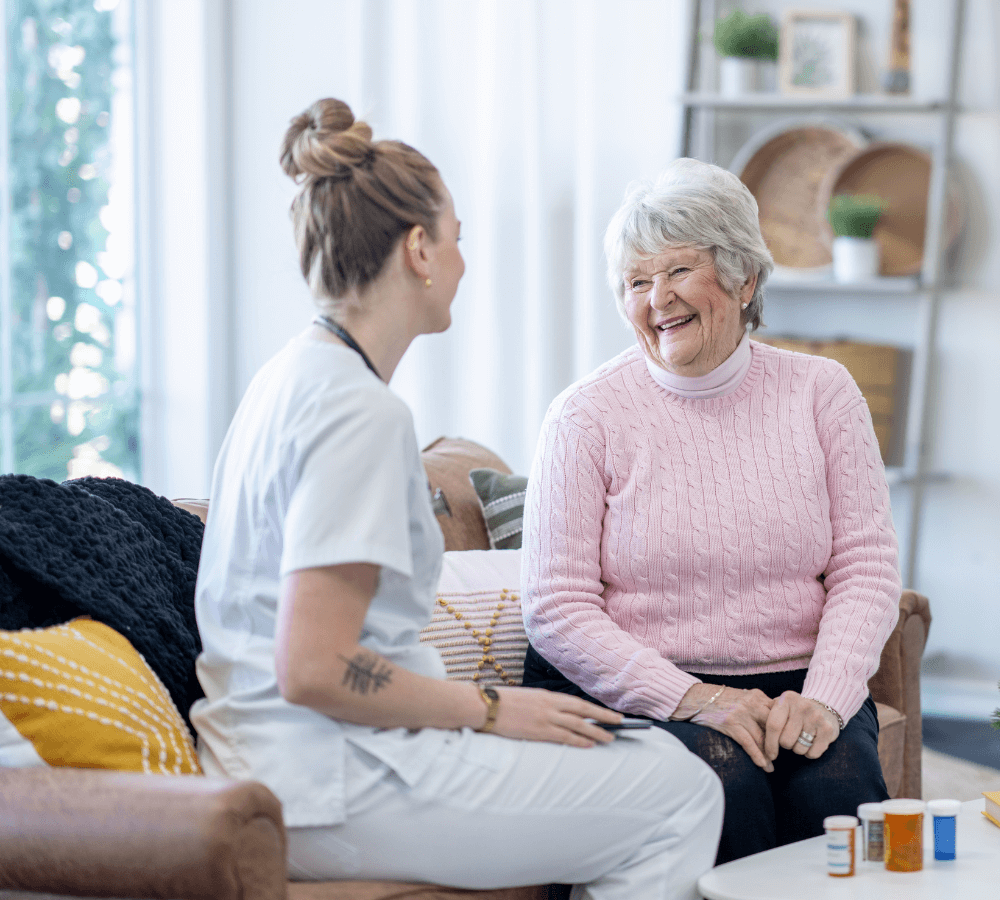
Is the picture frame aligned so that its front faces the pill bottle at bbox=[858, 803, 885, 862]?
yes

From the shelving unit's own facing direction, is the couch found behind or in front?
in front

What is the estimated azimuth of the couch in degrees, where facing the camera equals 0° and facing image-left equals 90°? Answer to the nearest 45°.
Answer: approximately 315°

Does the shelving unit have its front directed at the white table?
yes

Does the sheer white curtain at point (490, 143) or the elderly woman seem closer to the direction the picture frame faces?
the elderly woman

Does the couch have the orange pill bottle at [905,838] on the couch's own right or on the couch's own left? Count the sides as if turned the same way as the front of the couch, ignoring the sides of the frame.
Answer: on the couch's own left

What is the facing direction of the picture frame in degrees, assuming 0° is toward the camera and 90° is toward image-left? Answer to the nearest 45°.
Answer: approximately 0°

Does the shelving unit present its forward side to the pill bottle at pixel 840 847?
yes

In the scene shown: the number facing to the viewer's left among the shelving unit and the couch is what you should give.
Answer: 0

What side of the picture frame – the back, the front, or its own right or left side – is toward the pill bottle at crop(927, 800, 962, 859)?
front
